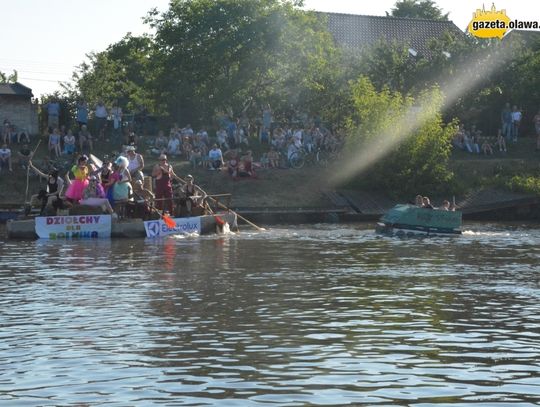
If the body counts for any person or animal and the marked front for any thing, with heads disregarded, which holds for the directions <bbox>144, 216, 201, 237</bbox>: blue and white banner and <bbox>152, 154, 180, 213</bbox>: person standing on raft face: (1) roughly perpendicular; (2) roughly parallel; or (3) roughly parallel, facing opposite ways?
roughly parallel

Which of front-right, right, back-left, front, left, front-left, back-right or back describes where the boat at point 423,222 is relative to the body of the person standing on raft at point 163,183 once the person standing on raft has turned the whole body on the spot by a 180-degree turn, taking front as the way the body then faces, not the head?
right

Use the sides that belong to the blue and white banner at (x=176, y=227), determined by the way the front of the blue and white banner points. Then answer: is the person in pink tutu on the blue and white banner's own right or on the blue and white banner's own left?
on the blue and white banner's own right

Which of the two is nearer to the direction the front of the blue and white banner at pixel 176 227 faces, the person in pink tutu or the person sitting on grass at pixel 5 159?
the person in pink tutu

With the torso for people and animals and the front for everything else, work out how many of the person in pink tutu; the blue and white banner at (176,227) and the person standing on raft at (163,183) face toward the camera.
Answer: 3

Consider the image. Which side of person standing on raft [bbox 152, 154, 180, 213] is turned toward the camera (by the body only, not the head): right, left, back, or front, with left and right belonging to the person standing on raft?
front

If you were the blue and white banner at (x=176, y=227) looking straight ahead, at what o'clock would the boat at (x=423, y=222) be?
The boat is roughly at 9 o'clock from the blue and white banner.

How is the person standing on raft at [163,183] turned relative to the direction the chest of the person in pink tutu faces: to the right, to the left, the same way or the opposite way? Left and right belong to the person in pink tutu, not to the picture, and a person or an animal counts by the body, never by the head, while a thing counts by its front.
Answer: the same way

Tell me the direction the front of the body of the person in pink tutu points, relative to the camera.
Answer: toward the camera

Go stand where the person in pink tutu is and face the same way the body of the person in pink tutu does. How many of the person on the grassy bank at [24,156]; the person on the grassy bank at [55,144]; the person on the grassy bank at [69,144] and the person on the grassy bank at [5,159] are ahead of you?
0

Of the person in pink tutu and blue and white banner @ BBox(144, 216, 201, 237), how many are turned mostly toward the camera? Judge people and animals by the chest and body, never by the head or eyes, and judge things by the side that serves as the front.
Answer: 2

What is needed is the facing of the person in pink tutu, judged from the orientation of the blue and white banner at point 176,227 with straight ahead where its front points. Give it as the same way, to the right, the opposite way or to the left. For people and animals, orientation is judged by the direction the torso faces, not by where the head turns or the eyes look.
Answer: the same way

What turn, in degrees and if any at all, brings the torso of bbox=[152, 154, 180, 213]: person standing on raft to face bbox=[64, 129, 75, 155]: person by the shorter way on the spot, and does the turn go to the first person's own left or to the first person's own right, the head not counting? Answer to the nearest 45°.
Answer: approximately 180°

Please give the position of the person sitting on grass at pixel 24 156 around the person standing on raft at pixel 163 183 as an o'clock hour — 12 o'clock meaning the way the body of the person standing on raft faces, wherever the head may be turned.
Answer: The person sitting on grass is roughly at 5 o'clock from the person standing on raft.

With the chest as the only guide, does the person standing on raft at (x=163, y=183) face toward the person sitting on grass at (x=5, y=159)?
no
